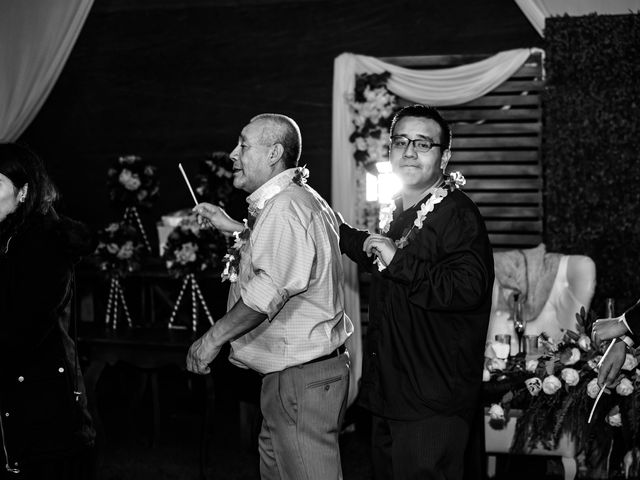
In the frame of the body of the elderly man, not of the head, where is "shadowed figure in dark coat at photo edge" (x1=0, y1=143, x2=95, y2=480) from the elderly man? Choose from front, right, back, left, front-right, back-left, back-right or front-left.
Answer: front

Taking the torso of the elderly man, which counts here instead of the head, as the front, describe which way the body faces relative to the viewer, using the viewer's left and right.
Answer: facing to the left of the viewer

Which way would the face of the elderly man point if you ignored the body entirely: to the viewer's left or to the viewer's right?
to the viewer's left

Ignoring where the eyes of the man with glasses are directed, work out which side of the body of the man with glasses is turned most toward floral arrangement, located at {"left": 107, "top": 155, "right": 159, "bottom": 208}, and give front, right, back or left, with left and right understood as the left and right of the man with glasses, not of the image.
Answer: right

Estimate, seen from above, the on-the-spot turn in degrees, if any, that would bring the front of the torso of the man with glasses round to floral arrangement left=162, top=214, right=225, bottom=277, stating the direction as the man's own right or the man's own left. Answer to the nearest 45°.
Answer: approximately 90° to the man's own right

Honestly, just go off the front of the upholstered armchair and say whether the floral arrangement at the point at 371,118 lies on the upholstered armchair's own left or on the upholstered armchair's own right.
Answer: on the upholstered armchair's own right

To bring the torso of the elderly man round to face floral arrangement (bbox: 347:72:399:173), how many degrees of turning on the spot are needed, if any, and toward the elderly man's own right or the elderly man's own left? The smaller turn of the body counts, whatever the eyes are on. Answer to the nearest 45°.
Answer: approximately 90° to the elderly man's own right

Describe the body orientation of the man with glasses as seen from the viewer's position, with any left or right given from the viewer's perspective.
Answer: facing the viewer and to the left of the viewer

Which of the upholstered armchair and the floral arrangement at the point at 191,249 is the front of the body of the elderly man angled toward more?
the floral arrangement

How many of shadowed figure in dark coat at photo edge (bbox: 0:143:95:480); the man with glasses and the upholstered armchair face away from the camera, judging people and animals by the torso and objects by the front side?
0

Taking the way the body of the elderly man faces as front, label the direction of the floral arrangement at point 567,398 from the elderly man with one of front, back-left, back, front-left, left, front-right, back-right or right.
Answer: back-right

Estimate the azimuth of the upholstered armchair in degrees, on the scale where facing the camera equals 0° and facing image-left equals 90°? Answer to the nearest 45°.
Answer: approximately 45°

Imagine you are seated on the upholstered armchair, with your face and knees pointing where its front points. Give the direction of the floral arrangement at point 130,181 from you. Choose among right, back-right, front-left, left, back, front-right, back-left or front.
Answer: front-right
